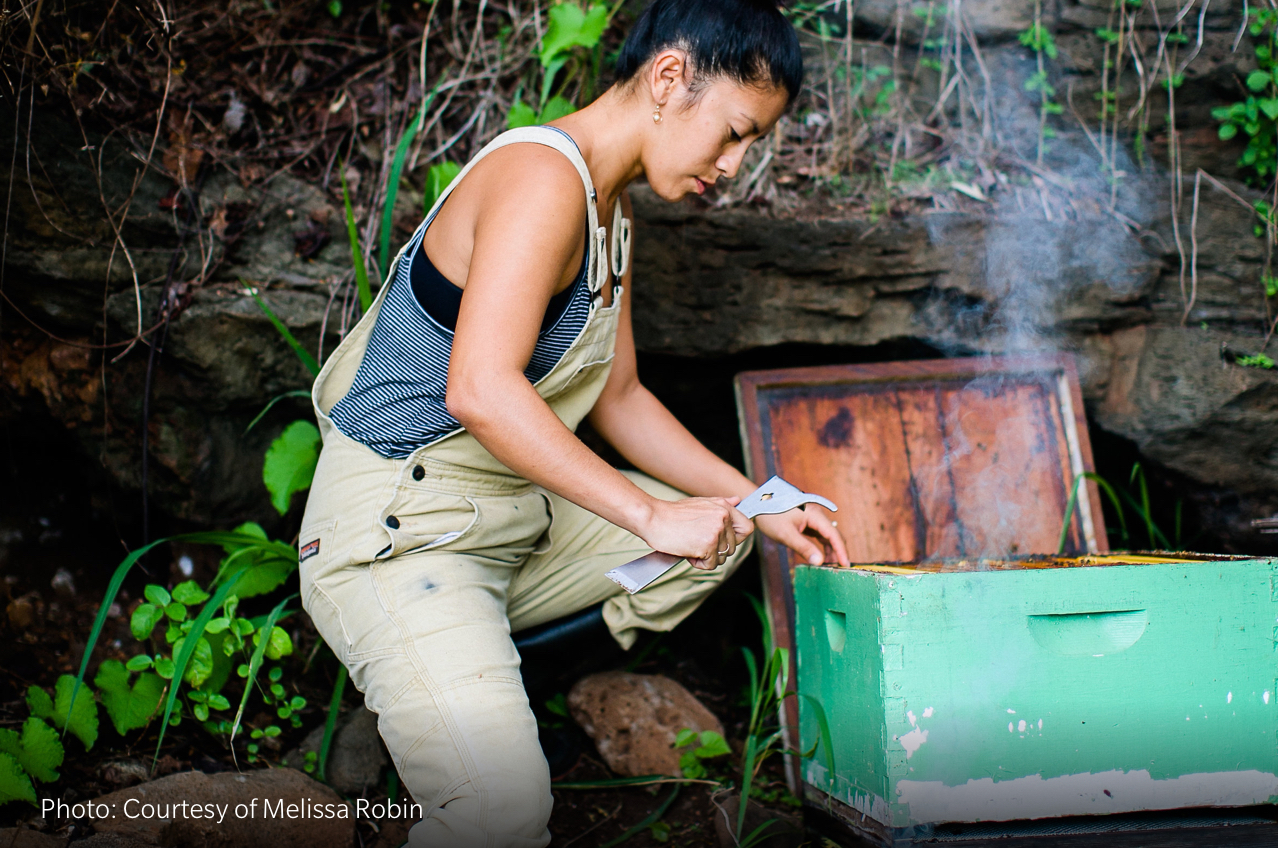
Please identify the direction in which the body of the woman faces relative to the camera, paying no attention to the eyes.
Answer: to the viewer's right

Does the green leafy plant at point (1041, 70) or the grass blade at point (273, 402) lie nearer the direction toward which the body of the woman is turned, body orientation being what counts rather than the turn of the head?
the green leafy plant

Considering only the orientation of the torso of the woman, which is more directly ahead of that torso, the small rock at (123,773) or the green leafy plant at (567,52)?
the green leafy plant

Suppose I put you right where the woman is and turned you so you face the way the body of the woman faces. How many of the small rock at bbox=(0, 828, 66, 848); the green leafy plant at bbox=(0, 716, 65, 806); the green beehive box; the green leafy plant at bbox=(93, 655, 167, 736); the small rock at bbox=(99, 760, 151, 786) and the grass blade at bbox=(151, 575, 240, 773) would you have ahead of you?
1

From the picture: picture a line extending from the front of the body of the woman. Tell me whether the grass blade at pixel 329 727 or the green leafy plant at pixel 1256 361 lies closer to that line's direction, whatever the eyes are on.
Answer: the green leafy plant

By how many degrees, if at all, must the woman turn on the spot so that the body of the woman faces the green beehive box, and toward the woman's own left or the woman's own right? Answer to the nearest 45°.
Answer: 0° — they already face it

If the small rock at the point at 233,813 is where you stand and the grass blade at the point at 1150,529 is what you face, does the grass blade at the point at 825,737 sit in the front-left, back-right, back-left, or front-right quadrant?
front-right

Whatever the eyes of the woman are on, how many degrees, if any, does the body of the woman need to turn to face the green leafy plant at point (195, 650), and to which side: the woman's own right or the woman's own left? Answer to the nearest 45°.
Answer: approximately 135° to the woman's own left

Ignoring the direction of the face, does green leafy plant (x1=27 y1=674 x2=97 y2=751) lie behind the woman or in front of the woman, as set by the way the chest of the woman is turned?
behind

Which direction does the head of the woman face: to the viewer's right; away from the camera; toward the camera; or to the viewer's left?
to the viewer's right

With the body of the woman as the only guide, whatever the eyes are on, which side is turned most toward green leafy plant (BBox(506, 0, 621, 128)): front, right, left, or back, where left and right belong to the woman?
left

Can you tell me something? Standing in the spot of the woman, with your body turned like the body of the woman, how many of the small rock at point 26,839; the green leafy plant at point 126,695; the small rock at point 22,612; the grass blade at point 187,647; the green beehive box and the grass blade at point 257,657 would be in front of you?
1

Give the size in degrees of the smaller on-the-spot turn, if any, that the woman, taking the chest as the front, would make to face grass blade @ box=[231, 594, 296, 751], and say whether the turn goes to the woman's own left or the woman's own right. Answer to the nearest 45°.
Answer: approximately 135° to the woman's own left
